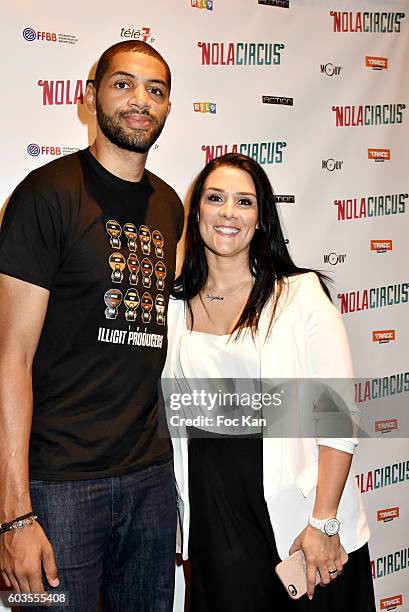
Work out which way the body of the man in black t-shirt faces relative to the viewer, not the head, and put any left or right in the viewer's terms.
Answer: facing the viewer and to the right of the viewer

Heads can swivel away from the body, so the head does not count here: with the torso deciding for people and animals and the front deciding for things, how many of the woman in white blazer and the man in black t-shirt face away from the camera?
0

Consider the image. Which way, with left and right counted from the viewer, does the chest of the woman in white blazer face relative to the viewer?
facing the viewer and to the left of the viewer
